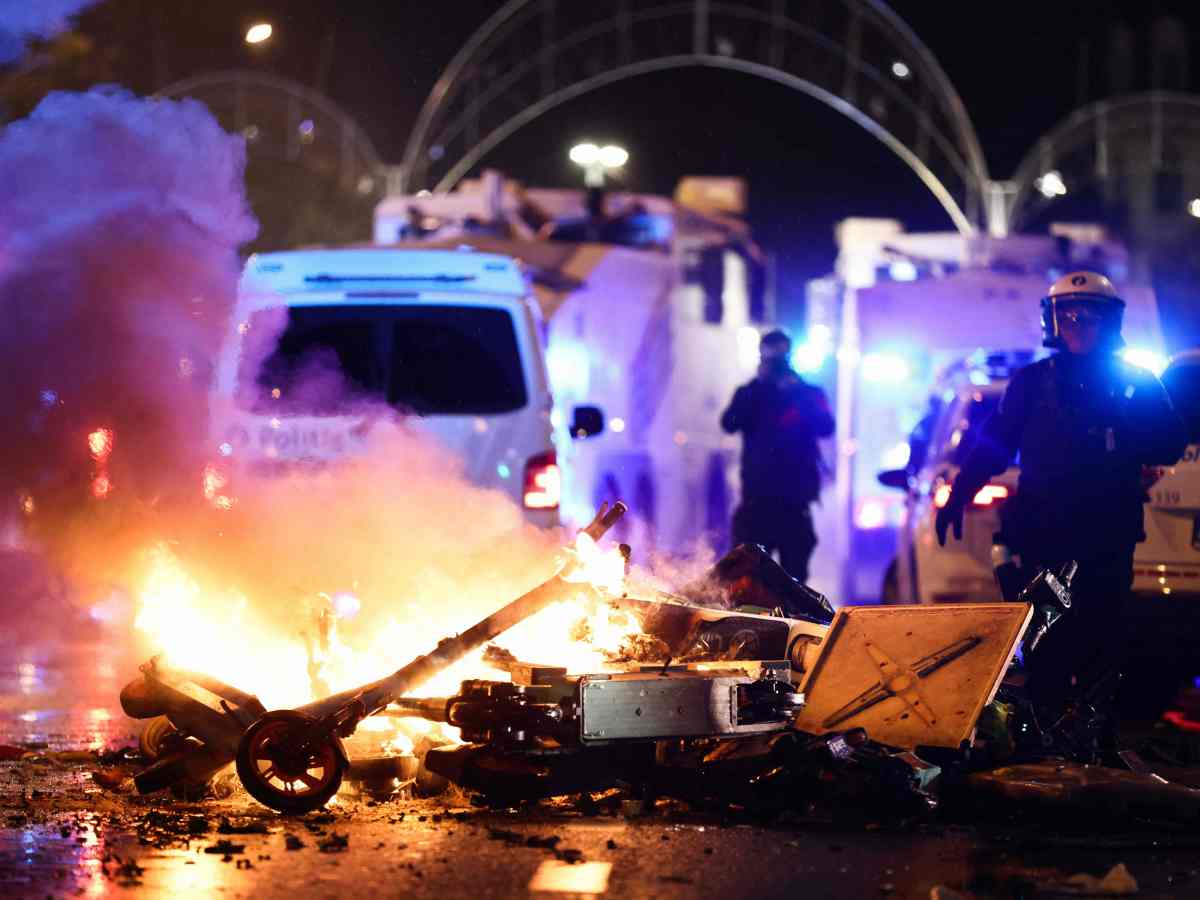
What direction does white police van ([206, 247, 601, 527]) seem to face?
away from the camera

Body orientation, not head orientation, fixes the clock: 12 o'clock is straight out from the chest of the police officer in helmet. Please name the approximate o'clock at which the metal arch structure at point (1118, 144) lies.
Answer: The metal arch structure is roughly at 6 o'clock from the police officer in helmet.

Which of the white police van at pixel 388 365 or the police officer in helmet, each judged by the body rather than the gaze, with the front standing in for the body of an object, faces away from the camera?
the white police van

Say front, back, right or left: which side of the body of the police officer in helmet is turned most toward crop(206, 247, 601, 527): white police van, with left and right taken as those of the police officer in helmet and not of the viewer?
back

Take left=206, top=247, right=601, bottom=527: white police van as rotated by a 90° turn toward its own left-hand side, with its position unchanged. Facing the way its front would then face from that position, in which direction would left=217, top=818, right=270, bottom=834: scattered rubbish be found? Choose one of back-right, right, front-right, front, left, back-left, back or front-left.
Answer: left

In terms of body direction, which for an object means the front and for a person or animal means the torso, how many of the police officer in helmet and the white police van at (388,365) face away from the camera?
1

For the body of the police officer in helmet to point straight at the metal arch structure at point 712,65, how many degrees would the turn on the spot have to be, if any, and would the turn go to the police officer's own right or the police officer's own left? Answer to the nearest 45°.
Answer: approximately 180°

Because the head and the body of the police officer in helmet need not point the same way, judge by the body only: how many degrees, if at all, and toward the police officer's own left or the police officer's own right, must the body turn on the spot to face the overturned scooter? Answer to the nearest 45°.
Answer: approximately 45° to the police officer's own right

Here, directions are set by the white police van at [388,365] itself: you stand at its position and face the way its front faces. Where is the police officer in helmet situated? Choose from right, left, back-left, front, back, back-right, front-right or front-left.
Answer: back-right

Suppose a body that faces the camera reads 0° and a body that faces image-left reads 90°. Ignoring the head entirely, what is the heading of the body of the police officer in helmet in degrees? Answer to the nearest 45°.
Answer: approximately 0°

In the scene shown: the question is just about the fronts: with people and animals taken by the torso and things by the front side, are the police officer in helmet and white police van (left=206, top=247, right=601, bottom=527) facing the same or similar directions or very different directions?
very different directions

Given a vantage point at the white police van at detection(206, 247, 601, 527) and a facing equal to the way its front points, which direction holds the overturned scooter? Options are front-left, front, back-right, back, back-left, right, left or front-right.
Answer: back
